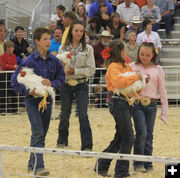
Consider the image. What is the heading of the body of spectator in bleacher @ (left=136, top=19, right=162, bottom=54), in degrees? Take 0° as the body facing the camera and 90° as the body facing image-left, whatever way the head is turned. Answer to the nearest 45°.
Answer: approximately 0°

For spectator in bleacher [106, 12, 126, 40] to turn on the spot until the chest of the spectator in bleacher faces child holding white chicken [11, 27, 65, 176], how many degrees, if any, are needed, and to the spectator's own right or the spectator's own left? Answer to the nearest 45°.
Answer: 0° — they already face them

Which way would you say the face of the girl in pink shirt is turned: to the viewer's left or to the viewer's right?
to the viewer's left

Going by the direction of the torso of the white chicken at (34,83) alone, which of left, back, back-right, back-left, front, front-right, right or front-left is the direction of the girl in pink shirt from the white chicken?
back

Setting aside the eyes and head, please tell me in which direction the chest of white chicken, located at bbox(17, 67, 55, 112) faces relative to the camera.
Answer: to the viewer's left

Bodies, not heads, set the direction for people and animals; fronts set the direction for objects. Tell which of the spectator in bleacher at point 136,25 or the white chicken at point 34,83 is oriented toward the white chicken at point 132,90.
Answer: the spectator in bleacher
